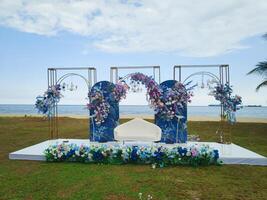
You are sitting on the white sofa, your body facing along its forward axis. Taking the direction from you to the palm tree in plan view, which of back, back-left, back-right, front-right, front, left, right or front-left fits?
back-left

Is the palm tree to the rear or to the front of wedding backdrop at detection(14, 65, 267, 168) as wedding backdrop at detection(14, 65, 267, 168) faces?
to the rear

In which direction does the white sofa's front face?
toward the camera
